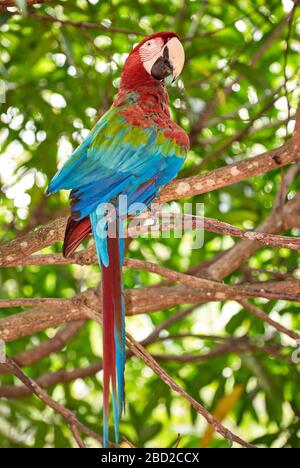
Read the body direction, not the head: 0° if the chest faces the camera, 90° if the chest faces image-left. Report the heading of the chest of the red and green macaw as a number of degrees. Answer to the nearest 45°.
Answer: approximately 225°
